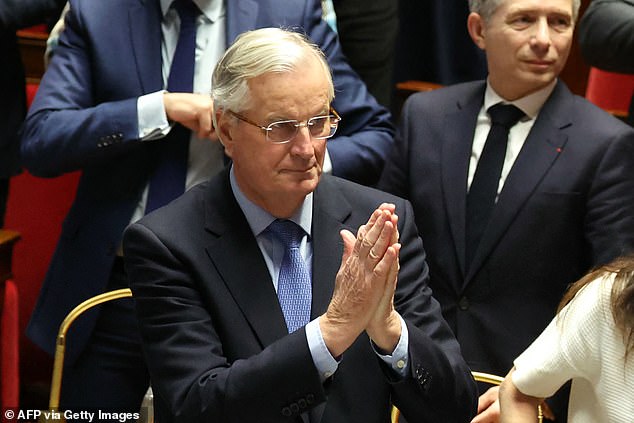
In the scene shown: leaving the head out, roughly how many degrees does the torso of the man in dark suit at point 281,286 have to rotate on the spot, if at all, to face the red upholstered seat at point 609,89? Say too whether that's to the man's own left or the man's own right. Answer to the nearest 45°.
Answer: approximately 90° to the man's own left

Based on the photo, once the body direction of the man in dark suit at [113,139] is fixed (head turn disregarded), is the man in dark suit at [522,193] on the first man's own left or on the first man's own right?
on the first man's own left

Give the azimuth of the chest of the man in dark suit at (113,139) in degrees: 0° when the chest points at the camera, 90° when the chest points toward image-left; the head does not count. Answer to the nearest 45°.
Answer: approximately 0°

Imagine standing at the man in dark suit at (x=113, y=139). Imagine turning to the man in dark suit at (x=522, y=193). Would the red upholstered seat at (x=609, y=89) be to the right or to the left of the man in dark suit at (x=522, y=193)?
left

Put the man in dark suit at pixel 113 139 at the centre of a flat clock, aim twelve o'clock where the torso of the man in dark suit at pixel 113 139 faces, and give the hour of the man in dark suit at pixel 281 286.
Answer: the man in dark suit at pixel 281 286 is roughly at 11 o'clock from the man in dark suit at pixel 113 139.

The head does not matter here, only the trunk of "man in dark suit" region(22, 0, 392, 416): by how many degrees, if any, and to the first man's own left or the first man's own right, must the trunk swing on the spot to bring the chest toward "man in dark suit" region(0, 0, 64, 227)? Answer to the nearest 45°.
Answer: approximately 135° to the first man's own right

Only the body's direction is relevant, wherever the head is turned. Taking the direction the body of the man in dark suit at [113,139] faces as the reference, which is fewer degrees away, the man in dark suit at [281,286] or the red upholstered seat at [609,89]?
the man in dark suit

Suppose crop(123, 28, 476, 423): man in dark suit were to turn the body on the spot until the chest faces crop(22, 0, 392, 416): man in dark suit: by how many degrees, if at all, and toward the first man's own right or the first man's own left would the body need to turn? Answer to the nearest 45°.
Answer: approximately 180°

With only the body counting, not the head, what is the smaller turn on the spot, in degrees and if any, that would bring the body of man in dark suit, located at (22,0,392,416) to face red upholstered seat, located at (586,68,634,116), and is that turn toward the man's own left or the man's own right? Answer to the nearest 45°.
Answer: approximately 135° to the man's own left

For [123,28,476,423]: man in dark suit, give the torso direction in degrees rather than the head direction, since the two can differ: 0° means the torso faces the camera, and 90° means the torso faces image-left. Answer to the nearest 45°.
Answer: approximately 315°

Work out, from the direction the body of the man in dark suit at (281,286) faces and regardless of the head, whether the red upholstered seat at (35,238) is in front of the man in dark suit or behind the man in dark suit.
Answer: behind

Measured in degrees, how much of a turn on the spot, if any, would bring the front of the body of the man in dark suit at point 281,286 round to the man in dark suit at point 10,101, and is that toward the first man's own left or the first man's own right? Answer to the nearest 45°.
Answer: approximately 180°
